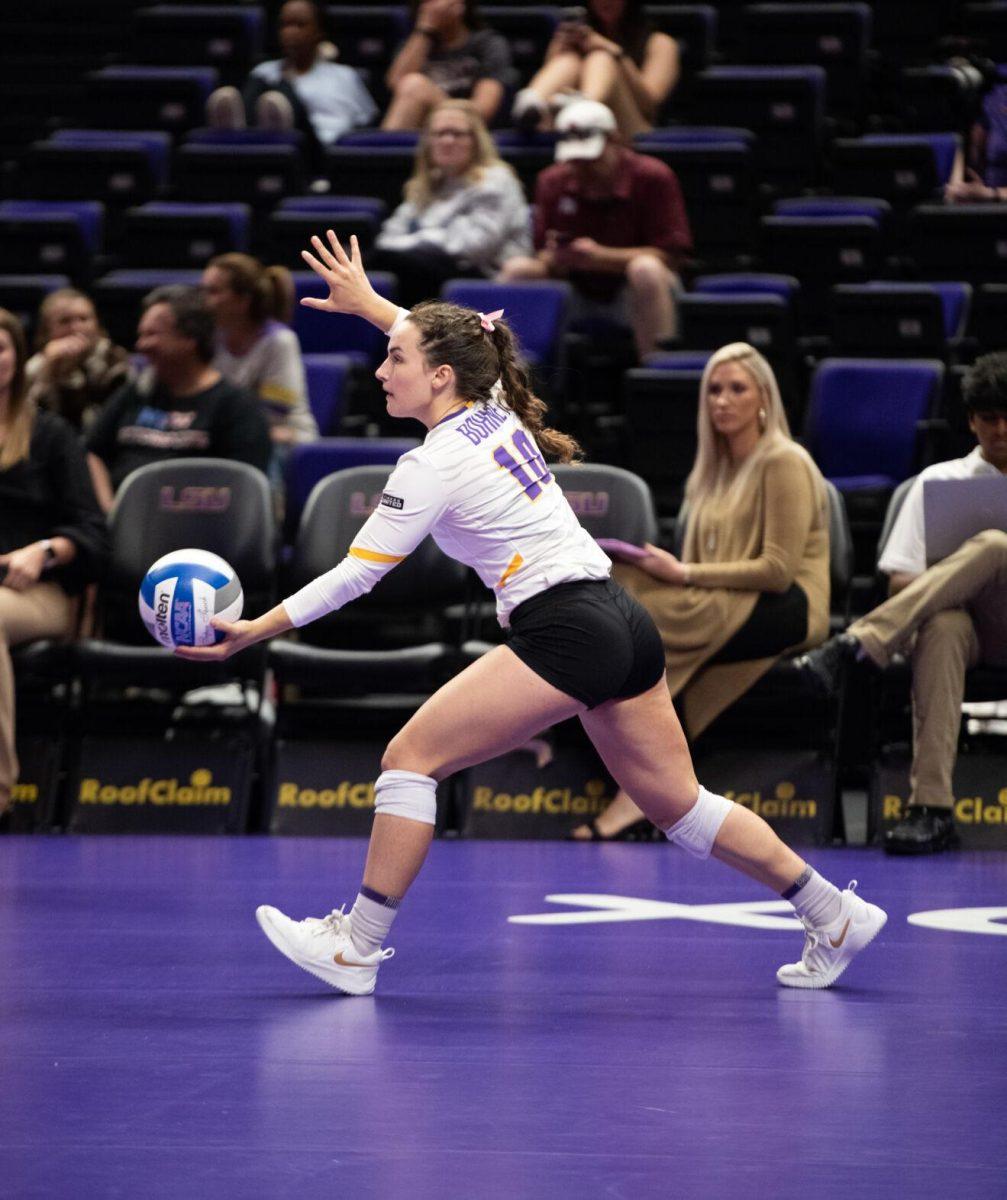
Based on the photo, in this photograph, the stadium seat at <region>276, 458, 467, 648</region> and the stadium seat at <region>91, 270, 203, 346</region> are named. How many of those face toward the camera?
2

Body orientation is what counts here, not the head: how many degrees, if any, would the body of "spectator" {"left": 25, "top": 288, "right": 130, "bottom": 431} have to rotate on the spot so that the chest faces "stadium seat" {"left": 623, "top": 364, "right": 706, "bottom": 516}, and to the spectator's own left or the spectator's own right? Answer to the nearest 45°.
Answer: approximately 90° to the spectator's own left

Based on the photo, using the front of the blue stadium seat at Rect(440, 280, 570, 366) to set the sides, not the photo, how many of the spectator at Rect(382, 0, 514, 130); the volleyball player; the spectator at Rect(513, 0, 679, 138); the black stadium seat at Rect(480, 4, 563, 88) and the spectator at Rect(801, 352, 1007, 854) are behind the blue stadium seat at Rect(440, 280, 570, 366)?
3

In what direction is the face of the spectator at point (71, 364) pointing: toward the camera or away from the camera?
toward the camera

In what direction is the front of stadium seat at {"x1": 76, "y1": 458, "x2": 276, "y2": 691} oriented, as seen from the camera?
facing the viewer

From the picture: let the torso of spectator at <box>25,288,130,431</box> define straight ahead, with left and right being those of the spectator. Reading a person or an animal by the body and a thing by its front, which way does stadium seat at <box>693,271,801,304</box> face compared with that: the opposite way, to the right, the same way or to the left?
the same way

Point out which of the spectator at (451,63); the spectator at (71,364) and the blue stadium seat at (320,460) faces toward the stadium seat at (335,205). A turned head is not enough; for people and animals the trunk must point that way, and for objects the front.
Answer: the spectator at (451,63)

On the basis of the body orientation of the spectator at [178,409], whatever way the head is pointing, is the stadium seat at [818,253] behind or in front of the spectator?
behind

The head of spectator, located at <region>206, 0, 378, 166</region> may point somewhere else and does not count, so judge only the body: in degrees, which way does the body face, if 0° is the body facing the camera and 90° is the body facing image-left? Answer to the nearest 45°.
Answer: approximately 45°

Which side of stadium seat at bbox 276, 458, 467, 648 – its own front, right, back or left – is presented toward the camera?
front

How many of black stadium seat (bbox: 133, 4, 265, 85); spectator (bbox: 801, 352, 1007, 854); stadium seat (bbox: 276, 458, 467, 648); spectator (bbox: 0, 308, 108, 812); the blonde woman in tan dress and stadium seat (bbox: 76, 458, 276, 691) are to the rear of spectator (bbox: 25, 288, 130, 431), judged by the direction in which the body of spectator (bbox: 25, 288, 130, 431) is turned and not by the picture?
1

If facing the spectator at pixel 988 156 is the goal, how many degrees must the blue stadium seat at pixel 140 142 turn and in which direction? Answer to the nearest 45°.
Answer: approximately 45° to its left

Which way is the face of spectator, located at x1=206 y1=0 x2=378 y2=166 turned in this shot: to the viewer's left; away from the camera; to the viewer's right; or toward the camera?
toward the camera

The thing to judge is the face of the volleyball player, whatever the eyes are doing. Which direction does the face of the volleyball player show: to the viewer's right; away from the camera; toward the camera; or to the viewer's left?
to the viewer's left

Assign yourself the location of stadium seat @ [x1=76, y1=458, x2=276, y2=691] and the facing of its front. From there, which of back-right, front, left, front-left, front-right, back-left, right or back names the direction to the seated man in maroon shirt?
back-left

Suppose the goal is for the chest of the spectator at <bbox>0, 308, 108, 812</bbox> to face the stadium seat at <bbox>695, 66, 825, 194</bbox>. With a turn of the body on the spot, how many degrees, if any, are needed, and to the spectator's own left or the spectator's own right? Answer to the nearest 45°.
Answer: approximately 180°

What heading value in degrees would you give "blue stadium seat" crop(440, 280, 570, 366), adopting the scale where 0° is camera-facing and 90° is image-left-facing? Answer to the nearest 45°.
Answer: approximately 0°

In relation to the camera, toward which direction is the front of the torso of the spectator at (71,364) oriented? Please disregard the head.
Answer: toward the camera
